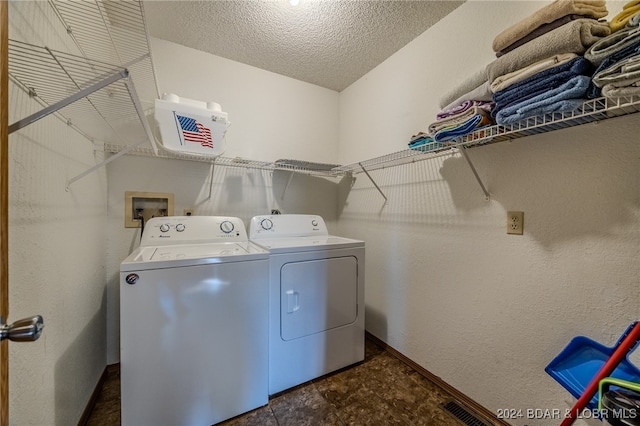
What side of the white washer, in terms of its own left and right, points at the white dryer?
left

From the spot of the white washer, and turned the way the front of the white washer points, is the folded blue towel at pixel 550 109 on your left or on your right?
on your left

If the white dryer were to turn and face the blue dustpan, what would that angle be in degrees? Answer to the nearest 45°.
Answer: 0° — it already faces it

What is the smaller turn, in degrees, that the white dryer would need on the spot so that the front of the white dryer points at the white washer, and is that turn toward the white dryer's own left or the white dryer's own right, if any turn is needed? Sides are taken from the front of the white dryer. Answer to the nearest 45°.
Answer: approximately 90° to the white dryer's own right

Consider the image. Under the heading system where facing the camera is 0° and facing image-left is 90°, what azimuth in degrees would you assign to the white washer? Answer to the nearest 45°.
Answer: approximately 0°
